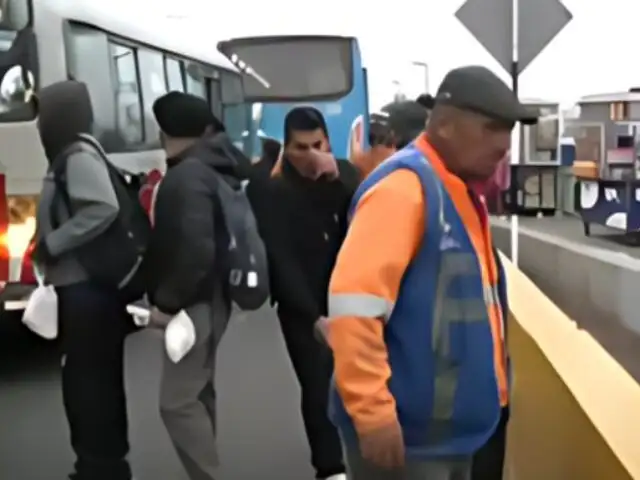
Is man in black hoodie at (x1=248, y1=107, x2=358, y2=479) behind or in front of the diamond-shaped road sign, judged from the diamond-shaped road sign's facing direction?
behind

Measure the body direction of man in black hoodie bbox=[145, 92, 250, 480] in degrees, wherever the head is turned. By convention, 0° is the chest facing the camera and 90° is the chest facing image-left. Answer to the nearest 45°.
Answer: approximately 90°

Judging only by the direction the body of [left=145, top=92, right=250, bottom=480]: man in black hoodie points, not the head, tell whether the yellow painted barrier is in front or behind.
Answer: behind

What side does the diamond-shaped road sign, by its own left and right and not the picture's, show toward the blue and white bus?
left

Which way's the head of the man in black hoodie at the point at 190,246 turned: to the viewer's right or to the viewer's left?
to the viewer's left

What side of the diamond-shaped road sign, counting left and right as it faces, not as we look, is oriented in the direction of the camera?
back

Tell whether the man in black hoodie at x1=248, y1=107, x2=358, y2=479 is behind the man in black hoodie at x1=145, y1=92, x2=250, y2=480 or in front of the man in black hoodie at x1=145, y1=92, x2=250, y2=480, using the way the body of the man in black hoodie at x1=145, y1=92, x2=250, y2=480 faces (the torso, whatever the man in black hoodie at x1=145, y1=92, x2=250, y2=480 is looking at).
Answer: behind
